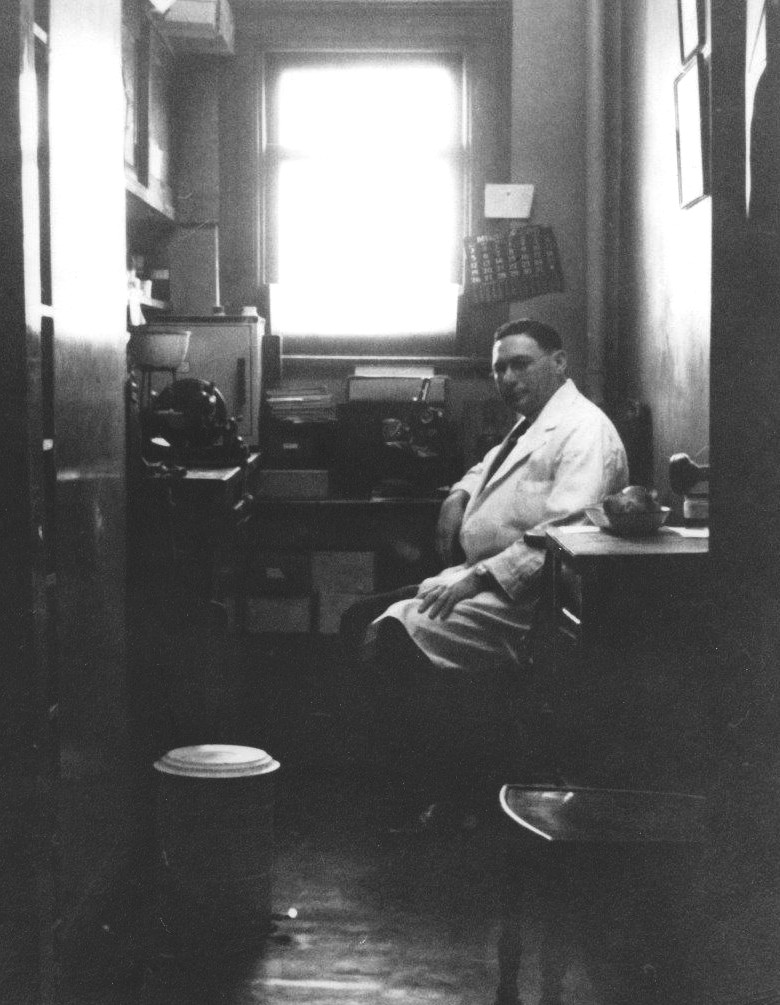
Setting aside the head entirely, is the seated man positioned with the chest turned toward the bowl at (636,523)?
no

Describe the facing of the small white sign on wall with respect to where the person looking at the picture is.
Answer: facing the viewer

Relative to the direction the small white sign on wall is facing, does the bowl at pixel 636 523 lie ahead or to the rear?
ahead

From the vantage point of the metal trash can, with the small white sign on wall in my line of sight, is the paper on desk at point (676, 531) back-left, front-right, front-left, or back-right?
front-right

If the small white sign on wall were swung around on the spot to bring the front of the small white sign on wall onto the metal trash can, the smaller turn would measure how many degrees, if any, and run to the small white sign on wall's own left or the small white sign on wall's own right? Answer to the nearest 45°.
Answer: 0° — it already faces it

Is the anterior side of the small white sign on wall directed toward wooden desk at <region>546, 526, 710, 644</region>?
yes

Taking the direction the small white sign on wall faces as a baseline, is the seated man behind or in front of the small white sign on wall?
in front

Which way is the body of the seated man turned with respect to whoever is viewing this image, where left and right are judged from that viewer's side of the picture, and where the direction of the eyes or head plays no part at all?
facing the viewer and to the left of the viewer

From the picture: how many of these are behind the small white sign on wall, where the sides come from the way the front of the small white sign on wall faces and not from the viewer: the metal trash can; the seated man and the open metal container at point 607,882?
0

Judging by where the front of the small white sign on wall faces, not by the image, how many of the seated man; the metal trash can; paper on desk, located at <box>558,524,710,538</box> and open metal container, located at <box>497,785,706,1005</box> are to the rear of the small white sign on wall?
0

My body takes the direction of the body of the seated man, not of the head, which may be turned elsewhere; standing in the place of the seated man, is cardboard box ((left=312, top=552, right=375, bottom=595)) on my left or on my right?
on my right

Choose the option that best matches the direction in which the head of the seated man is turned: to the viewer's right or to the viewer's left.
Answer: to the viewer's left

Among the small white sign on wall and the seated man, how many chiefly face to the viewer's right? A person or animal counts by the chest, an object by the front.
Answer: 0
